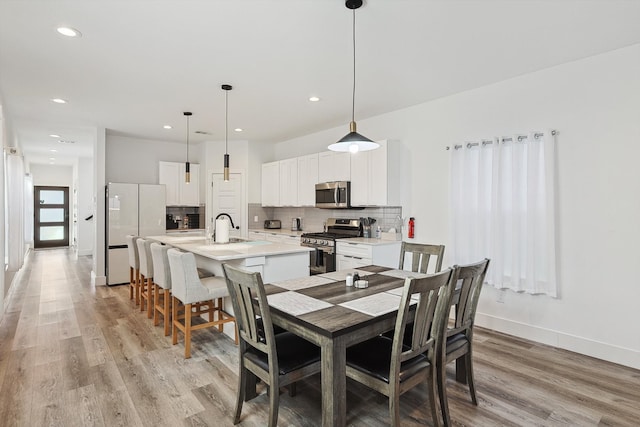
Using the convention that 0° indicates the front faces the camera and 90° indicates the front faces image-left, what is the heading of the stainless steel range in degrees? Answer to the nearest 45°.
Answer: approximately 45°

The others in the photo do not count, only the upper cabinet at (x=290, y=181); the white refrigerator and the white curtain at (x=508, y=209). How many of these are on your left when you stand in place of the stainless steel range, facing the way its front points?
1

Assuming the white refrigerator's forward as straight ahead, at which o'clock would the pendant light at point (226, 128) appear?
The pendant light is roughly at 11 o'clock from the white refrigerator.

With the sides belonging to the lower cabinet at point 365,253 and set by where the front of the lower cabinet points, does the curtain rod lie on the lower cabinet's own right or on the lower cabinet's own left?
on the lower cabinet's own left

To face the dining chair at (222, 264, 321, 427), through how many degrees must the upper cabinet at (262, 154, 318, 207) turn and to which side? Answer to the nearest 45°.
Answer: approximately 45° to its left

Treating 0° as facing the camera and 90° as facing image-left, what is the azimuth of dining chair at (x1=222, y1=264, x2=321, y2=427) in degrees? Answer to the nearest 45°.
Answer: approximately 225°

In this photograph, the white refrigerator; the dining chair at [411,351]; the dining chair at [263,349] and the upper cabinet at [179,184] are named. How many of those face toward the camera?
2
